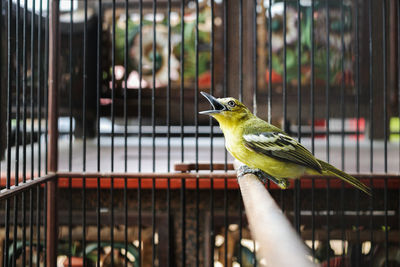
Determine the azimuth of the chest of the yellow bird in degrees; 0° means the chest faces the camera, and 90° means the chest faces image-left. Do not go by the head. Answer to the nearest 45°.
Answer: approximately 90°
